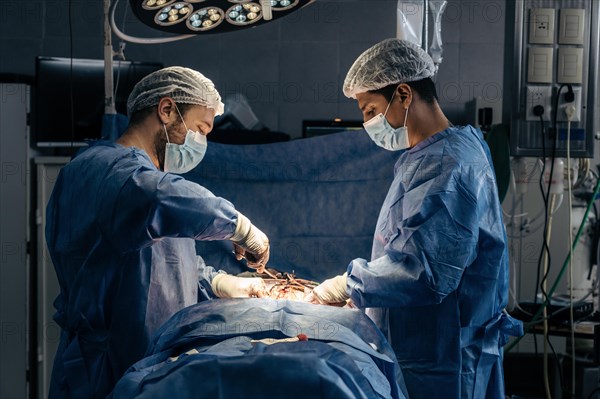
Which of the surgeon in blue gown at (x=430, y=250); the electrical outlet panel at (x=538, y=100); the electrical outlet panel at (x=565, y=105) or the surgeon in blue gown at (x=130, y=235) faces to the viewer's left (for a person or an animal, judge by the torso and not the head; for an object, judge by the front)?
the surgeon in blue gown at (x=430, y=250)

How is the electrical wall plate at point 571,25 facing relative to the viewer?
toward the camera

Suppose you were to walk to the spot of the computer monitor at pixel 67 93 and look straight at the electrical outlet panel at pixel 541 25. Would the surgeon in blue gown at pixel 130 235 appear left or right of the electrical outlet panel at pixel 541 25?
right

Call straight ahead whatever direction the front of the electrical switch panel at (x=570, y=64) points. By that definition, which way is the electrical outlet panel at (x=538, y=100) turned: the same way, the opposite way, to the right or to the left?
the same way

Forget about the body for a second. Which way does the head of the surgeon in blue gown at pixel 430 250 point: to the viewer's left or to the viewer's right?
to the viewer's left

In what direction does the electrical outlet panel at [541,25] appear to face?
toward the camera

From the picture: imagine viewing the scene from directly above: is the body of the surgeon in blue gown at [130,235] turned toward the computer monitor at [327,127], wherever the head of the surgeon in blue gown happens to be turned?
no

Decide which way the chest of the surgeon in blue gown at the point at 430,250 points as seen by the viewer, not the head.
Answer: to the viewer's left

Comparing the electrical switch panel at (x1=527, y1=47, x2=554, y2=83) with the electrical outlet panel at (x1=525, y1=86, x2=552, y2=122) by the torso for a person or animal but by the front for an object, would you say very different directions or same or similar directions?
same or similar directions

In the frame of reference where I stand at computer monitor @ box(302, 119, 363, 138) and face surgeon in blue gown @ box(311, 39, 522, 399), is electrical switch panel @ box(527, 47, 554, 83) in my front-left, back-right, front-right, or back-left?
front-left

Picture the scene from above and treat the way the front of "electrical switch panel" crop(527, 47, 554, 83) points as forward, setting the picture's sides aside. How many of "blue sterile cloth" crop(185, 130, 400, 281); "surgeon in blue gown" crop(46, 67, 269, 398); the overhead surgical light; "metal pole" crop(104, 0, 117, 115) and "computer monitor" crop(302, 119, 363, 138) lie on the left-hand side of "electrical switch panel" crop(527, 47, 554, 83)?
0

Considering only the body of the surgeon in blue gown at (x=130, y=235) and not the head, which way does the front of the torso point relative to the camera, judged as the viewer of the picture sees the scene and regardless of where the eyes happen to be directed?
to the viewer's right

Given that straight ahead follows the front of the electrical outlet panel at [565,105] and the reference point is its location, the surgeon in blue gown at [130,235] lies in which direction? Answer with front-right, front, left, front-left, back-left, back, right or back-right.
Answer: front-right
